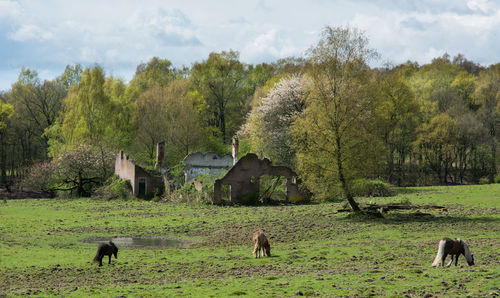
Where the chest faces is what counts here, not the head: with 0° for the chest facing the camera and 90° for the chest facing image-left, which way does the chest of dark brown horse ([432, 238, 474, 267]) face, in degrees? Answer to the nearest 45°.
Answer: approximately 270°

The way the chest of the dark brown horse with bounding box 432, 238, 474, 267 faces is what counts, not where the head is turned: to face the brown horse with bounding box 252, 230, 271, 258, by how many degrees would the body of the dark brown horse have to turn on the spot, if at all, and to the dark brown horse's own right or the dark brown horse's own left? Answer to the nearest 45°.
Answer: approximately 180°

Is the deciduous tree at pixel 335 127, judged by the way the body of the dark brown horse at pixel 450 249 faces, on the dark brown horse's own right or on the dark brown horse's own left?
on the dark brown horse's own left

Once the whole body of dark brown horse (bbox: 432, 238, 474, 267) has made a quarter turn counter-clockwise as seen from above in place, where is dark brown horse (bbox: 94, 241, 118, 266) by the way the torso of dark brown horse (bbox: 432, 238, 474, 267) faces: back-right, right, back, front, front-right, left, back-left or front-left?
left

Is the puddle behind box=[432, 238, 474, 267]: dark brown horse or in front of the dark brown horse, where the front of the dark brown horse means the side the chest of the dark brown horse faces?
behind
